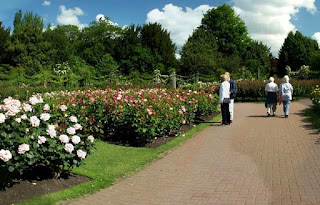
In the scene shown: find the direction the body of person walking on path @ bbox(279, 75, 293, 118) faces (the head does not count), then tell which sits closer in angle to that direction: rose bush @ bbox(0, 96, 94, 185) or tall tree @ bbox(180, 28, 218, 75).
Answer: the tall tree

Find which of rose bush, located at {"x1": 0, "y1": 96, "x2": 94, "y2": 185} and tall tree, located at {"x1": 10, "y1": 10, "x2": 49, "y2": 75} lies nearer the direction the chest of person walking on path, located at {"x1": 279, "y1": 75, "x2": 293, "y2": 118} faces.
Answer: the tall tree

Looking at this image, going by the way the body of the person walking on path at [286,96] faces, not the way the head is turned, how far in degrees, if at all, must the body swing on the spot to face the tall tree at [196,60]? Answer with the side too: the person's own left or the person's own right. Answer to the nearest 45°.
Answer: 0° — they already face it

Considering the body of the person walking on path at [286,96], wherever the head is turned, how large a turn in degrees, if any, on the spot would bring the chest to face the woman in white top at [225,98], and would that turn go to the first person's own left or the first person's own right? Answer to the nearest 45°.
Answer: approximately 135° to the first person's own left

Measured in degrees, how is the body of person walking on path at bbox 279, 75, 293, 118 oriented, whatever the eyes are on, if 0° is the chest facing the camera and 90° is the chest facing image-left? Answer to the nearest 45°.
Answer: approximately 180°

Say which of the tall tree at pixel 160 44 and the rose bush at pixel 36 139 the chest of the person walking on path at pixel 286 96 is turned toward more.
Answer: the tall tree

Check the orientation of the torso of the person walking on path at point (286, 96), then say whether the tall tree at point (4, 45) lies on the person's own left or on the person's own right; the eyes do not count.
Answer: on the person's own left

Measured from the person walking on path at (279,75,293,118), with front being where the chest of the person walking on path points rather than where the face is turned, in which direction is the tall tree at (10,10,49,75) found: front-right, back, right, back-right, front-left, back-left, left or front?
front-left

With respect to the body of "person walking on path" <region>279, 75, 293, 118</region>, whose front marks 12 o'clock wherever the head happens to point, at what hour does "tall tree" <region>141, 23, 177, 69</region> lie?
The tall tree is roughly at 11 o'clock from the person walking on path.

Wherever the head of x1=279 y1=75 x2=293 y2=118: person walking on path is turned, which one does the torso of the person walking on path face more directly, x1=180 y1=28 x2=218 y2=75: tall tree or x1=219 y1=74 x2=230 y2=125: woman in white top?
the tall tree

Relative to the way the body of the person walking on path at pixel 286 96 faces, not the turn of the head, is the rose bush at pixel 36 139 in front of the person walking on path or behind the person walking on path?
behind
